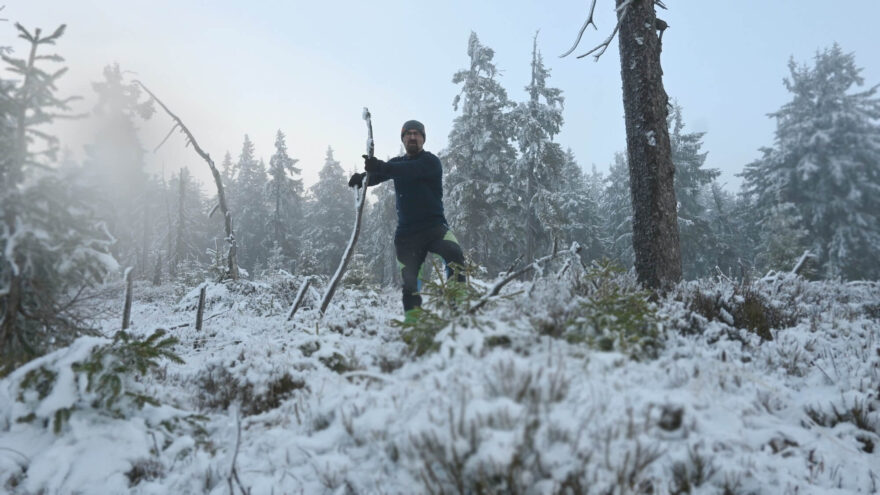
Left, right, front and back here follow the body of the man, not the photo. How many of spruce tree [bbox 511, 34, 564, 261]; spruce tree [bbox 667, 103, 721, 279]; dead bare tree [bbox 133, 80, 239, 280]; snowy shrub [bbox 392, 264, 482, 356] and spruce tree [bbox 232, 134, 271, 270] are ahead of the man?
1

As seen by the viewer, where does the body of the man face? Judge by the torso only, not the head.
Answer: toward the camera

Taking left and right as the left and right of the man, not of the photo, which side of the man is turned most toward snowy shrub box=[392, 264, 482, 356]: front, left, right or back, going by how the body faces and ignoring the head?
front

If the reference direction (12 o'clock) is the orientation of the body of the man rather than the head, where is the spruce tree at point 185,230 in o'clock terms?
The spruce tree is roughly at 5 o'clock from the man.

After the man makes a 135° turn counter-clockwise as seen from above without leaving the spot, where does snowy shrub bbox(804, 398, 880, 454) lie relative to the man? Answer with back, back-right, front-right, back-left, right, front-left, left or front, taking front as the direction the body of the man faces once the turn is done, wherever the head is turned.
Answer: right

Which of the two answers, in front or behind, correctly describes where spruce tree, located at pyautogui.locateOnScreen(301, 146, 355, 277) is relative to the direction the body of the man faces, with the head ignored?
behind

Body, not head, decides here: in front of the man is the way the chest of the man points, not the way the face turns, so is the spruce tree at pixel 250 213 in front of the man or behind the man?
behind

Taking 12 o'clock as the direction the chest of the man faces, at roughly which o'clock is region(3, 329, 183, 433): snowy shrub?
The snowy shrub is roughly at 1 o'clock from the man.

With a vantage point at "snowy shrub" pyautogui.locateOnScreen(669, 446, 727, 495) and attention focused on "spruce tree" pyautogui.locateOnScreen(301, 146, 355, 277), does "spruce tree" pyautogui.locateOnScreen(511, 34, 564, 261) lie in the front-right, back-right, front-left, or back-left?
front-right

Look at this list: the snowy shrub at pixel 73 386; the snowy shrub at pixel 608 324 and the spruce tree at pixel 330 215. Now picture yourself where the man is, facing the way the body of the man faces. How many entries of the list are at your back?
1

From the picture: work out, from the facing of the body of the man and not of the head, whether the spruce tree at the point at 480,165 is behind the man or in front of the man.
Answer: behind

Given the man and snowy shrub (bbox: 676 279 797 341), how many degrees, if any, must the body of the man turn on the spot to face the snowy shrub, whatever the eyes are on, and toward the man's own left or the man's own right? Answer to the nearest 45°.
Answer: approximately 45° to the man's own left

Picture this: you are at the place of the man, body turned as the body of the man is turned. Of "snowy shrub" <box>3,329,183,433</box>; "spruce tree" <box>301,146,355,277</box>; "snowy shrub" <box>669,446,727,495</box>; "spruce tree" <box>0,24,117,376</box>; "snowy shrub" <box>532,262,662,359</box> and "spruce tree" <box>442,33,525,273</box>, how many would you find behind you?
2

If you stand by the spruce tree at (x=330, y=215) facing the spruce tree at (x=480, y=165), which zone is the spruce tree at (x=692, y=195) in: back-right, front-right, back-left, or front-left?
front-left

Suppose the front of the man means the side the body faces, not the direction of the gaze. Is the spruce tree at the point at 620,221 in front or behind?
behind

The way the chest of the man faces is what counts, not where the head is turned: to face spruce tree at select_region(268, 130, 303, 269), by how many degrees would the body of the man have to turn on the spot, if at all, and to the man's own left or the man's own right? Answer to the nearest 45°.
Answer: approximately 180°

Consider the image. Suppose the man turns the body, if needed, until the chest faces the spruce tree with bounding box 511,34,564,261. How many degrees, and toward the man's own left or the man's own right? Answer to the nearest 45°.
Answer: approximately 180°

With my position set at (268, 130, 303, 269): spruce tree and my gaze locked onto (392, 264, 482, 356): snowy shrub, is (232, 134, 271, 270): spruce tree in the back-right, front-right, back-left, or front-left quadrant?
back-right
